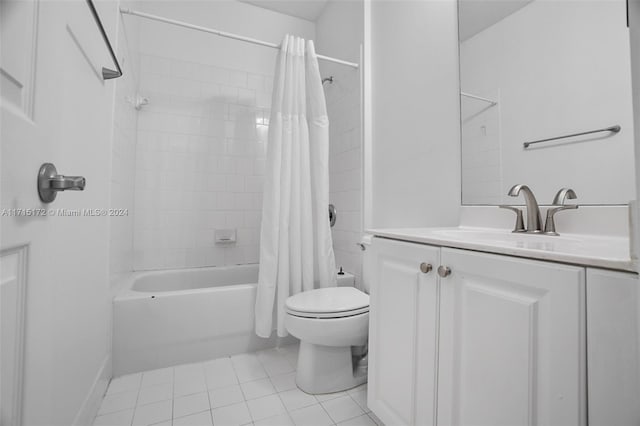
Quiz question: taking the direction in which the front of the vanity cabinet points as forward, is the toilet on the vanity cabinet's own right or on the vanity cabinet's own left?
on the vanity cabinet's own right

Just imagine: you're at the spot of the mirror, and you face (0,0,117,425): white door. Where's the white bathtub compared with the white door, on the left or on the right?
right

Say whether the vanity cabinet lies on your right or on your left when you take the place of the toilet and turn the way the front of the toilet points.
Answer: on your left

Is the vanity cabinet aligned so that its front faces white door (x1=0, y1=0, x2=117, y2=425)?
yes

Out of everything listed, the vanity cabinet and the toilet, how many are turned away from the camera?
0

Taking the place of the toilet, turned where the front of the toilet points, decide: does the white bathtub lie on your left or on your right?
on your right

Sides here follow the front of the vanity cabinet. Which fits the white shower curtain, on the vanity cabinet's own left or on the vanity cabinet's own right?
on the vanity cabinet's own right

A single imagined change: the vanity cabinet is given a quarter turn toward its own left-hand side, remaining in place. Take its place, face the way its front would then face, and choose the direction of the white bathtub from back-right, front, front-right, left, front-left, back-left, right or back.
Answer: back-right

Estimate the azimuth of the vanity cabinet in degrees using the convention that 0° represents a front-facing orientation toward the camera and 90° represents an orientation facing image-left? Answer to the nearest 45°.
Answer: approximately 45°
